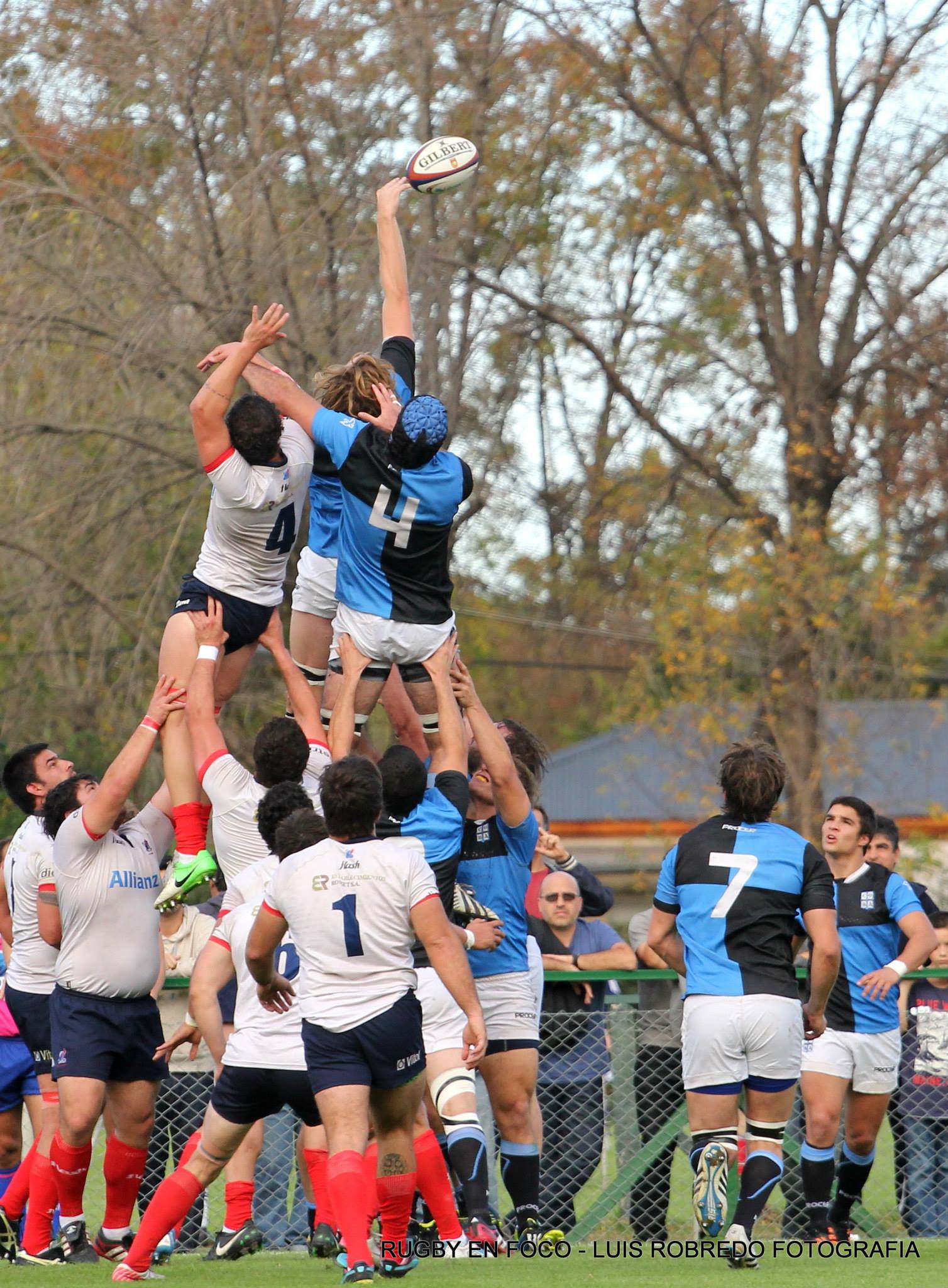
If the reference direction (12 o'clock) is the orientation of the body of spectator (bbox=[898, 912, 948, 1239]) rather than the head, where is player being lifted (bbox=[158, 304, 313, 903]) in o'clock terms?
The player being lifted is roughly at 2 o'clock from the spectator.

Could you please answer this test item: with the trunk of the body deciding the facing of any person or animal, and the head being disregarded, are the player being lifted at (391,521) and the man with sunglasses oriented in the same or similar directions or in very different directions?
very different directions

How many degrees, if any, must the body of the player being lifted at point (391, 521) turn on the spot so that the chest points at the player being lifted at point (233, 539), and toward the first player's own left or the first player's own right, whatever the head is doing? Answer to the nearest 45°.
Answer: approximately 90° to the first player's own left

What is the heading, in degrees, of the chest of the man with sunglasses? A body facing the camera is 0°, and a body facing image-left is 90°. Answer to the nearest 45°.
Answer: approximately 0°

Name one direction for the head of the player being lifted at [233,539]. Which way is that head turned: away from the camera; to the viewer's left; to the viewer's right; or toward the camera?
away from the camera

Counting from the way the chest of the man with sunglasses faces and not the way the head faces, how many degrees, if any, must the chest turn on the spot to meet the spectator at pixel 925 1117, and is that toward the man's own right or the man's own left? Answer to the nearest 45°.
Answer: approximately 90° to the man's own left

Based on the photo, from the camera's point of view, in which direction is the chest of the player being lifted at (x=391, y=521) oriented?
away from the camera

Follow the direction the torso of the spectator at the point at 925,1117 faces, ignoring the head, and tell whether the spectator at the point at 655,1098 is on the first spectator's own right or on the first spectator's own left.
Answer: on the first spectator's own right

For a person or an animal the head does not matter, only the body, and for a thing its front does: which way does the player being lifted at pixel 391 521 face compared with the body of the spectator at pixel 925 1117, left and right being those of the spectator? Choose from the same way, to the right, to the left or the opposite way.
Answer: the opposite way

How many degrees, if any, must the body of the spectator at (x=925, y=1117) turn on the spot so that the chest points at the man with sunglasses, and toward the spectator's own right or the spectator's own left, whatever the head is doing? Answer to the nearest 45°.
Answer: approximately 90° to the spectator's own right

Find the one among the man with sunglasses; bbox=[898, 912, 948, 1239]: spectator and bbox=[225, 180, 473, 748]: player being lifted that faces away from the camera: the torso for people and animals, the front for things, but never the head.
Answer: the player being lifted
